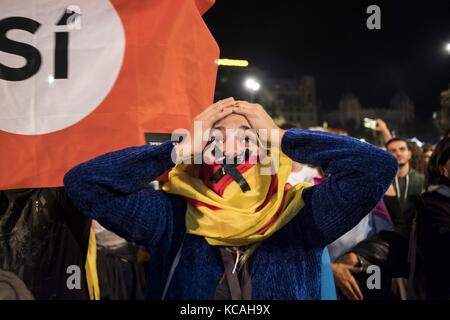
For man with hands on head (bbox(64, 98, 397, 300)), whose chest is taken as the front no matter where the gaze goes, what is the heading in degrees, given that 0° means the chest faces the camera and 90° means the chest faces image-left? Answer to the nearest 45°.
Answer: approximately 0°

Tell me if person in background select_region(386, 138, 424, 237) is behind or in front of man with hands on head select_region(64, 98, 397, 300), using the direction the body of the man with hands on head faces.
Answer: behind
